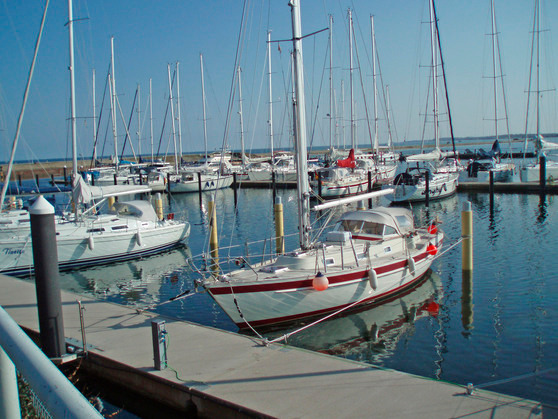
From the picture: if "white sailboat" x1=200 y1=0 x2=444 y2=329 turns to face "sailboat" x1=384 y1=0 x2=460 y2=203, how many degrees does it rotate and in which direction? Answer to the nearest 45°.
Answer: approximately 135° to its right

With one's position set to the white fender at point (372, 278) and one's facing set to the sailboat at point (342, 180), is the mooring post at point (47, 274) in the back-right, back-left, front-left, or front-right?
back-left

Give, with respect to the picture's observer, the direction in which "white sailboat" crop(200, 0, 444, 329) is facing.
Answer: facing the viewer and to the left of the viewer

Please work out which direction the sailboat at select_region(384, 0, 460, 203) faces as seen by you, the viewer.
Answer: facing away from the viewer and to the right of the viewer

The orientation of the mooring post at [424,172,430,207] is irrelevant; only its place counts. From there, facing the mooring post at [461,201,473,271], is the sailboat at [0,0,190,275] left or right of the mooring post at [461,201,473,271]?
right
